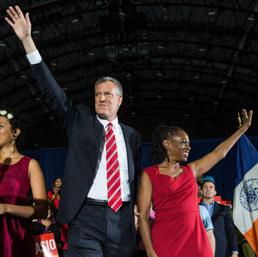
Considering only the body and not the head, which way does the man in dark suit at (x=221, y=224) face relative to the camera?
toward the camera

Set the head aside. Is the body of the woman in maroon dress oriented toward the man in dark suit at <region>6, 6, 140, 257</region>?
no

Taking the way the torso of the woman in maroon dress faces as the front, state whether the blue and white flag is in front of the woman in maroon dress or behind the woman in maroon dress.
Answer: behind

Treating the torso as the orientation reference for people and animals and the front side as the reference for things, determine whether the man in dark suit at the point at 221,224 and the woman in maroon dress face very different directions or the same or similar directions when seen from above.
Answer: same or similar directions

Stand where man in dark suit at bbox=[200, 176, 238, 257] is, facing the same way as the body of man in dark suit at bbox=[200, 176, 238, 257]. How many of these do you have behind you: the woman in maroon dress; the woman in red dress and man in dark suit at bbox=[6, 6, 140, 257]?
0

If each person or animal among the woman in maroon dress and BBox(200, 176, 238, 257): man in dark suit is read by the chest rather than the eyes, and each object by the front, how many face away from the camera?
0

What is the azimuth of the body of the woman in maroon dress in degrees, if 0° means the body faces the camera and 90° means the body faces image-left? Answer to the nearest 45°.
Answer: approximately 45°

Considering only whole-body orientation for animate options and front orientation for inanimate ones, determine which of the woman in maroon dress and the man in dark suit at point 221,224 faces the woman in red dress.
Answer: the man in dark suit

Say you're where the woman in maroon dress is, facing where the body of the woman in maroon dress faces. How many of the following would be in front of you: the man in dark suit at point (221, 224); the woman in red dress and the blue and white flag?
0

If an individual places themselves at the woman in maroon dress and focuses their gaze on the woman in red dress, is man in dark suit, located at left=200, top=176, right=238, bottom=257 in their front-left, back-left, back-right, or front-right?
front-left

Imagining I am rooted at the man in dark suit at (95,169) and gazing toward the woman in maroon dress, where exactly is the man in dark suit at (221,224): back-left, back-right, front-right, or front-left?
back-right
